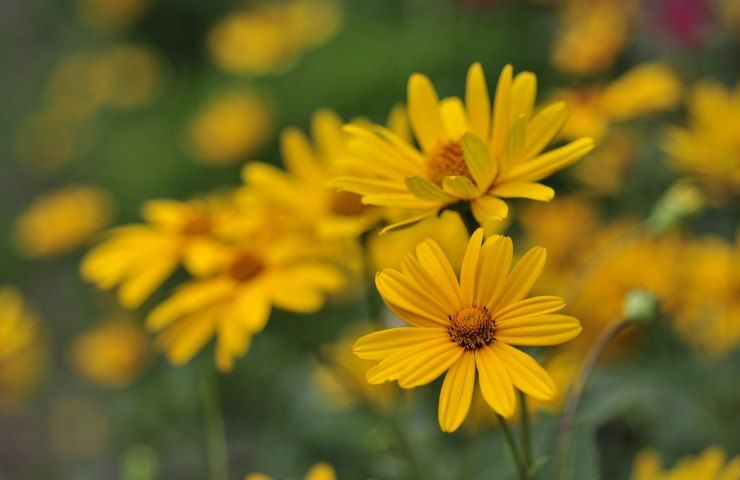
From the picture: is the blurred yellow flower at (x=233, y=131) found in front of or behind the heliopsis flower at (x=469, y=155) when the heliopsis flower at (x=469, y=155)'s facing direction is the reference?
behind

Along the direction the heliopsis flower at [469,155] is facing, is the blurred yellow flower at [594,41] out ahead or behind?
behind

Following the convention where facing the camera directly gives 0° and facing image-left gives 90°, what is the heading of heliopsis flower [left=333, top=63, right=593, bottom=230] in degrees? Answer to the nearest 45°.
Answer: approximately 0°
